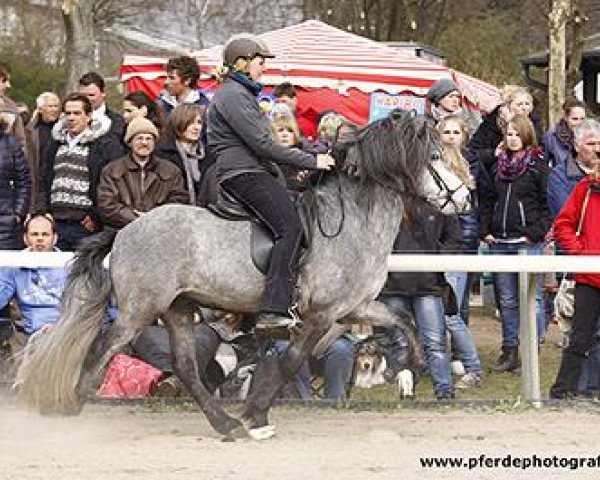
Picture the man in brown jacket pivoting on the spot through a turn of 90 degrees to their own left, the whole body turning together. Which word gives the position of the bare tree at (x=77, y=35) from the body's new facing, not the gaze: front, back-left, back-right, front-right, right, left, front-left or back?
left

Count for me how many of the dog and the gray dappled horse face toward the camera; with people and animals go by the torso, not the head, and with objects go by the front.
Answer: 1

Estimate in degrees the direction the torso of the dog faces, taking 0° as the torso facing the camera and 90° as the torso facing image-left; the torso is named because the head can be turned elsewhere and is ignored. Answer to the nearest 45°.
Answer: approximately 0°

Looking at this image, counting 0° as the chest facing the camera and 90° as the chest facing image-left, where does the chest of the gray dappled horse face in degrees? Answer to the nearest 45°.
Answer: approximately 270°

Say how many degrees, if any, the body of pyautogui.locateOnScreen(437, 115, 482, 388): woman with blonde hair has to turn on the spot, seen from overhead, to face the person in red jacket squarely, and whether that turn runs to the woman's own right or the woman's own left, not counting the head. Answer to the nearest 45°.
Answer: approximately 90° to the woman's own left

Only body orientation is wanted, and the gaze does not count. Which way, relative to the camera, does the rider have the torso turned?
to the viewer's right

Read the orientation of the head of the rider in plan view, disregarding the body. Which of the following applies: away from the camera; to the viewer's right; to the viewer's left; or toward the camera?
to the viewer's right

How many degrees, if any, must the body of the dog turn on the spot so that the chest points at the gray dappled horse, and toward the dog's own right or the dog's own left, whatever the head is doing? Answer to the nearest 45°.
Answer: approximately 45° to the dog's own right

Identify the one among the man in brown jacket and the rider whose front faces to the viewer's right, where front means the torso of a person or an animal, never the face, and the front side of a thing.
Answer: the rider

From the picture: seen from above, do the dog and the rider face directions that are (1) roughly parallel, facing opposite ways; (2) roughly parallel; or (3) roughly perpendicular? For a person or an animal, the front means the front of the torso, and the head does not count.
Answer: roughly perpendicular

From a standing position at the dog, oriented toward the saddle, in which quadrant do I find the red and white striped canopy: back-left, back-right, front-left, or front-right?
back-right

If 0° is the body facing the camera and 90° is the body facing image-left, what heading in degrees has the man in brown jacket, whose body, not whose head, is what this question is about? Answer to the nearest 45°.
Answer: approximately 0°
